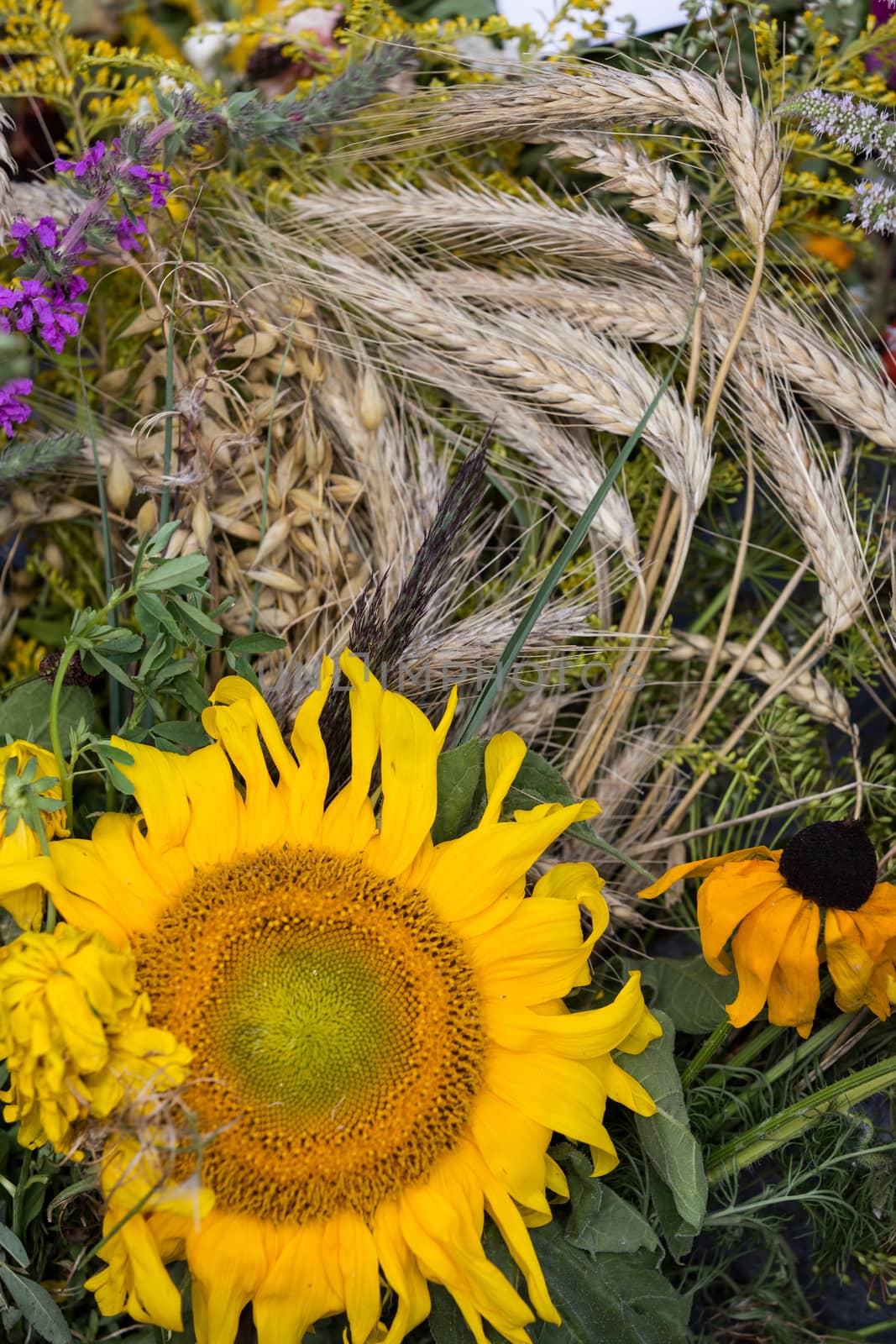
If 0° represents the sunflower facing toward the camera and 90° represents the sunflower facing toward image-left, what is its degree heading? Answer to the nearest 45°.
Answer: approximately 0°
